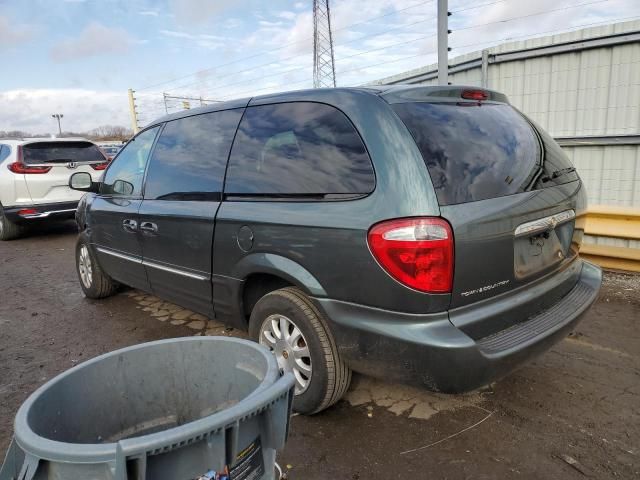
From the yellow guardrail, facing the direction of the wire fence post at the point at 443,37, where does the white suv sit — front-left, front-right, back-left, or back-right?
front-left

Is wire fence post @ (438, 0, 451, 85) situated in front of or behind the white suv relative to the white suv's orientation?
behind

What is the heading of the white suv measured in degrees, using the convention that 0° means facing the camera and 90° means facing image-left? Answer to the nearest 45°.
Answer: approximately 135°

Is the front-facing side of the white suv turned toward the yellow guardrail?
no

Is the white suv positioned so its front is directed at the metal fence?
no
